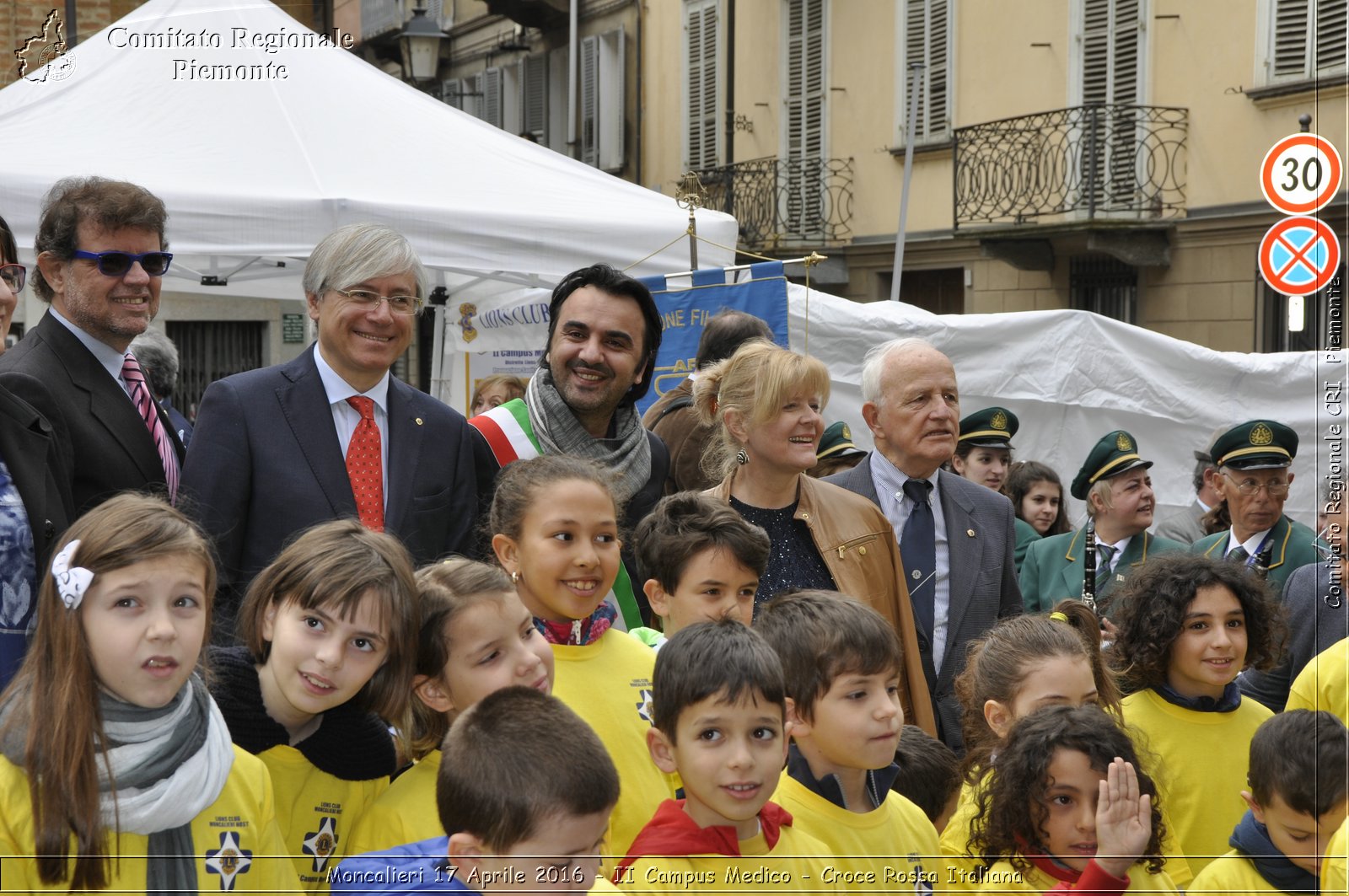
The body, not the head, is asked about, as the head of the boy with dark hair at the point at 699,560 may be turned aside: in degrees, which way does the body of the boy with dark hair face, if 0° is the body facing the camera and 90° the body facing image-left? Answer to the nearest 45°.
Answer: approximately 315°

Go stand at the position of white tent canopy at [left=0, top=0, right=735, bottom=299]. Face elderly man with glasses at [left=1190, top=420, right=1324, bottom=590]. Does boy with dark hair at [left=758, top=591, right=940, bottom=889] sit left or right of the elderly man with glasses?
right

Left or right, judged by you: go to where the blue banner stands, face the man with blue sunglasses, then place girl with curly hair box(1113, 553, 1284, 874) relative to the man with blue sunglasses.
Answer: left

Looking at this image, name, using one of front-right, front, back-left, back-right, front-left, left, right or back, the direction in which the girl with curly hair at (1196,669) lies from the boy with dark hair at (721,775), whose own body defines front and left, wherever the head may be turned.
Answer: left

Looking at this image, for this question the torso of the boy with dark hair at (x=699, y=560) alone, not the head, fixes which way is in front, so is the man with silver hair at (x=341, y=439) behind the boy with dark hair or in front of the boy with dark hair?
behind

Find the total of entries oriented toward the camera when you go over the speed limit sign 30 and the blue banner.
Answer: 2

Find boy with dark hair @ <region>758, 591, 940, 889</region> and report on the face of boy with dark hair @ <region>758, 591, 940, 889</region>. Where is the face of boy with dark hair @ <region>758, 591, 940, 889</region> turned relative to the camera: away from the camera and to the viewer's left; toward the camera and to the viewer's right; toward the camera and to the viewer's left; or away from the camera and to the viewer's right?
toward the camera and to the viewer's right

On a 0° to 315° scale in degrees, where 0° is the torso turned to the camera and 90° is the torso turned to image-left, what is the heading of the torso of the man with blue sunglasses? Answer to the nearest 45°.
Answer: approximately 315°

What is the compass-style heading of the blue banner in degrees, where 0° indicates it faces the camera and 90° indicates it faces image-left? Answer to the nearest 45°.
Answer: approximately 0°
